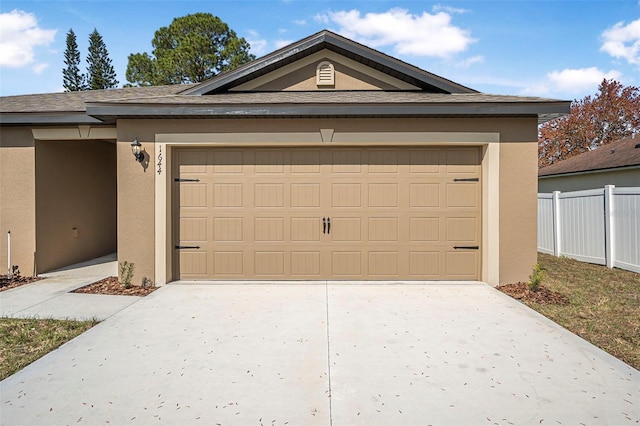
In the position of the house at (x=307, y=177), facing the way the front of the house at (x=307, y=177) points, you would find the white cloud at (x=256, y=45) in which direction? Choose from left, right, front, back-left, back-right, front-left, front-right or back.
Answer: back

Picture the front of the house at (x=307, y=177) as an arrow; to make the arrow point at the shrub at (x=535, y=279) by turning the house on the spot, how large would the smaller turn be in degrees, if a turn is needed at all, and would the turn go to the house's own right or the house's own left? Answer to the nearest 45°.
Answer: approximately 90° to the house's own left

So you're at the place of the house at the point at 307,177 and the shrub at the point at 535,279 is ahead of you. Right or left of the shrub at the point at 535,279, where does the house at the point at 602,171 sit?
left

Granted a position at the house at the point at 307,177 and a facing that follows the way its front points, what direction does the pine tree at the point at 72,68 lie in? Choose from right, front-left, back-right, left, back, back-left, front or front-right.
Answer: back-right

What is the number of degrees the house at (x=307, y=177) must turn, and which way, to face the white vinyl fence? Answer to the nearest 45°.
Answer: approximately 90° to its left

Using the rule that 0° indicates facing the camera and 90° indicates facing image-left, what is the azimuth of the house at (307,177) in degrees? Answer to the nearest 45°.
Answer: approximately 0°

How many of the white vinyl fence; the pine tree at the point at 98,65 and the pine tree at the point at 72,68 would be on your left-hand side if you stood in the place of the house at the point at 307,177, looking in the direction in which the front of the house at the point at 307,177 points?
1

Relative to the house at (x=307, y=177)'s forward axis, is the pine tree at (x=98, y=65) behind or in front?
behind

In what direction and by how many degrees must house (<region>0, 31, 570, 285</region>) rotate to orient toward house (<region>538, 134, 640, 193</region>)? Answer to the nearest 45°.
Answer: approximately 135° to its left
